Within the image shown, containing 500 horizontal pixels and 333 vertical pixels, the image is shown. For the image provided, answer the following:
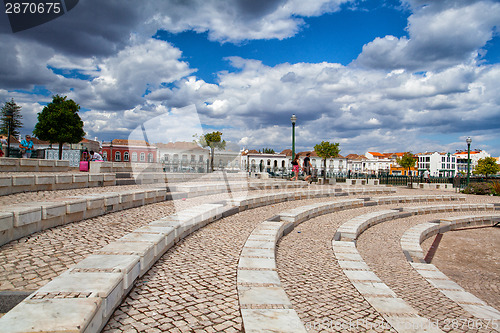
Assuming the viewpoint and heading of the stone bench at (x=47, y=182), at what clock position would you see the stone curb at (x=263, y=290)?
The stone curb is roughly at 1 o'clock from the stone bench.

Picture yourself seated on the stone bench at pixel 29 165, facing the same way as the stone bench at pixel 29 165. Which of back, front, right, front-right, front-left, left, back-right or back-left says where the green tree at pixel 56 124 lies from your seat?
back-left

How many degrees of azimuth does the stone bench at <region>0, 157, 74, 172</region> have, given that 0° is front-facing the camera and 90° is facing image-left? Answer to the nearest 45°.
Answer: approximately 315°

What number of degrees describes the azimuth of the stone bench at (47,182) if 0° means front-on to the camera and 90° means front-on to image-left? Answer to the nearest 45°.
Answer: approximately 315°

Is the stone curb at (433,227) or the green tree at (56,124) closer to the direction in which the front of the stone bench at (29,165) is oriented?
the stone curb

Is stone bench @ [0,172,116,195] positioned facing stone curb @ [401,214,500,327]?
yes

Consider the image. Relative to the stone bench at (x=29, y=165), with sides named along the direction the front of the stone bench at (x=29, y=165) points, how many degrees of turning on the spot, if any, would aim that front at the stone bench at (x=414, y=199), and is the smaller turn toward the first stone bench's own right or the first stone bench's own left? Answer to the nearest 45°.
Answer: approximately 45° to the first stone bench's own left

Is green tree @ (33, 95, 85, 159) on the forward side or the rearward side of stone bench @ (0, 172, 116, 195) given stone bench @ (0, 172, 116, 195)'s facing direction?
on the rearward side
